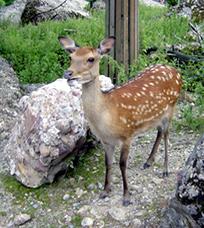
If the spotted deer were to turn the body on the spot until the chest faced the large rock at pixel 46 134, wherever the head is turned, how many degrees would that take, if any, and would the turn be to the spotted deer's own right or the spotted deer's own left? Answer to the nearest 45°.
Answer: approximately 45° to the spotted deer's own right

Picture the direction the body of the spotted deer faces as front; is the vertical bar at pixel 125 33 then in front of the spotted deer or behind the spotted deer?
behind

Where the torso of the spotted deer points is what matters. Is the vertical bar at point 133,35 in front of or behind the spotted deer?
behind

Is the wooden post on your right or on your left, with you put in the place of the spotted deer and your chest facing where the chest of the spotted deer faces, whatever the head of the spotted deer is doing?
on your right

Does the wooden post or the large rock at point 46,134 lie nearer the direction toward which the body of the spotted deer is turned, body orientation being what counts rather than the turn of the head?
the large rock

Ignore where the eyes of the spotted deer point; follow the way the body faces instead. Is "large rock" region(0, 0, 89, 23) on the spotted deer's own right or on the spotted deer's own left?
on the spotted deer's own right

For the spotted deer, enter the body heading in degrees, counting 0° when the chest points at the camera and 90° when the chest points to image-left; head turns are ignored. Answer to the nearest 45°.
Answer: approximately 45°
